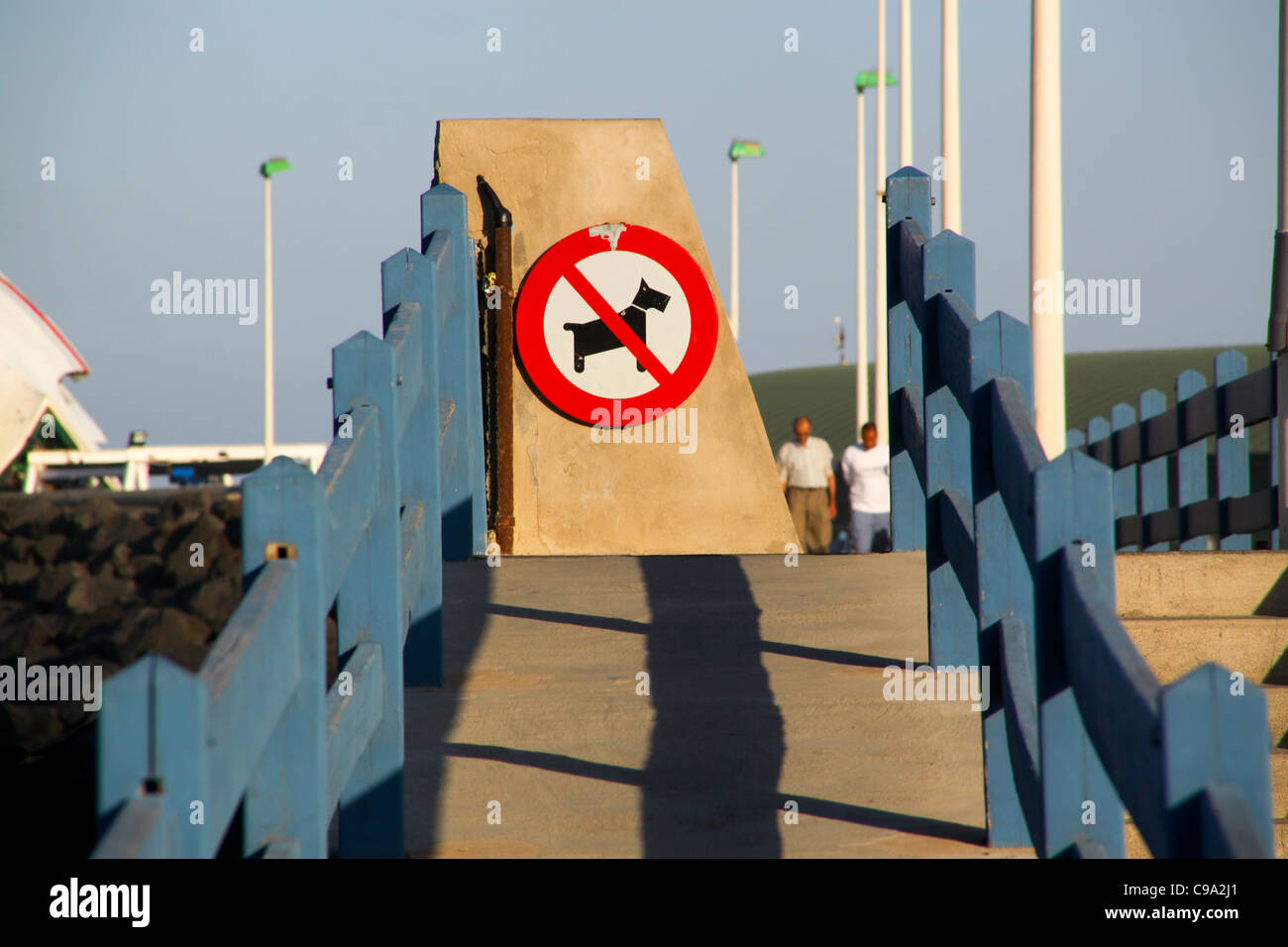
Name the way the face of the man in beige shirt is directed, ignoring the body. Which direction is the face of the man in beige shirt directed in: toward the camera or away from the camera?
toward the camera

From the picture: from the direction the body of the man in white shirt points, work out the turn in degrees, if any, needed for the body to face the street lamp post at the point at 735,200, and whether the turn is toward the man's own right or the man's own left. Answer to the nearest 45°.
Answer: approximately 180°

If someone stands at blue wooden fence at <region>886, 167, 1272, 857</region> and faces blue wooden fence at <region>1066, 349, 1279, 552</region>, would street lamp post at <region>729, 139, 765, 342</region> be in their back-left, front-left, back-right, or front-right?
front-left

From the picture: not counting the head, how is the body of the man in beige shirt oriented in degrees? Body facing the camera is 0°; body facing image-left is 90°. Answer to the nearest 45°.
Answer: approximately 0°

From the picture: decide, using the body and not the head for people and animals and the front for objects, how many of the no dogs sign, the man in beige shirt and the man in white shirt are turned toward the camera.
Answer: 3

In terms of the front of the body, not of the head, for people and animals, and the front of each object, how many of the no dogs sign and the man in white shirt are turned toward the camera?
2

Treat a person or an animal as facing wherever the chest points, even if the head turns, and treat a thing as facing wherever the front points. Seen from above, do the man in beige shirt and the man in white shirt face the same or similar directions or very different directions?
same or similar directions

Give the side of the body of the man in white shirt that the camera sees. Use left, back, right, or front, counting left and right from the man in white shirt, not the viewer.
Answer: front

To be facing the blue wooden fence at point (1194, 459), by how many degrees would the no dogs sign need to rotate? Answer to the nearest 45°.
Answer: approximately 90° to its left

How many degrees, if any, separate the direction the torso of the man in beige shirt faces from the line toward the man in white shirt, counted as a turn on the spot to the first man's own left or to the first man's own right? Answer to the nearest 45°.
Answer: approximately 45° to the first man's own left

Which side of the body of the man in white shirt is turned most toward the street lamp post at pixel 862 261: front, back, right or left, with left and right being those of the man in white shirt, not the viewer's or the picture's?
back

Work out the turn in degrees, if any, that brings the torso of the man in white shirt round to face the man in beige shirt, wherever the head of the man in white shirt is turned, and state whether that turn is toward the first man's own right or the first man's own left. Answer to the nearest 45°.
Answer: approximately 135° to the first man's own right

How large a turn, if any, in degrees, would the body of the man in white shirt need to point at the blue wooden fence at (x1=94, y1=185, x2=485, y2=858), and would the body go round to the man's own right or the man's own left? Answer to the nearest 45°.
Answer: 0° — they already face it

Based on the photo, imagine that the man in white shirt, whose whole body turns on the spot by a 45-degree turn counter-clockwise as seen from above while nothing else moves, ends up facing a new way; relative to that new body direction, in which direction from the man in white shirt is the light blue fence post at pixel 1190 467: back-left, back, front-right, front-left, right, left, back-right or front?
front

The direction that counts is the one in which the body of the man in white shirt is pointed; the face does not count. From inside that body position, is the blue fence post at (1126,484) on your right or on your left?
on your left

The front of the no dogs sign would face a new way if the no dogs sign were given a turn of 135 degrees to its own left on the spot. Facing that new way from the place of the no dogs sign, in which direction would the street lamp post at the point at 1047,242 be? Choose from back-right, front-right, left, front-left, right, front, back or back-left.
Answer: front

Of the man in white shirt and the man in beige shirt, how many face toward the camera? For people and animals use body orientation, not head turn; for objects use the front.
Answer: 2

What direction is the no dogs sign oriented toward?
toward the camera
